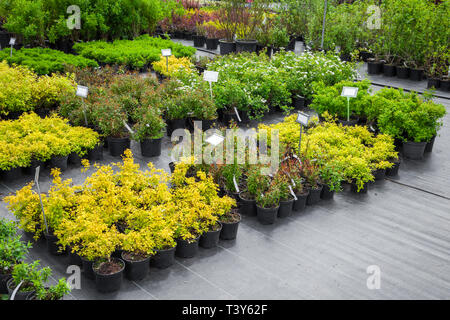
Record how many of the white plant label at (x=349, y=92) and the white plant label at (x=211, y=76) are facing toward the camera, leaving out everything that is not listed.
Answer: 2

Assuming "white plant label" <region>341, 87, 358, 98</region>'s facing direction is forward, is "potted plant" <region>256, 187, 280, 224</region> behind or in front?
in front

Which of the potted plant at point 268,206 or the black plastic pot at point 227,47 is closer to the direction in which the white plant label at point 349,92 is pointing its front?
the potted plant

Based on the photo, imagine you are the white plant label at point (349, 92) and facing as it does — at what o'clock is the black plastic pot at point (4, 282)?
The black plastic pot is roughly at 1 o'clock from the white plant label.

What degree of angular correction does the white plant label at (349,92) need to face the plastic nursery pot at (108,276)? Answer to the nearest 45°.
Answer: approximately 45° to its right

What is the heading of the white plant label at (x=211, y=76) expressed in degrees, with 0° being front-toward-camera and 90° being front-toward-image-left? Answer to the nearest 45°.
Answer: approximately 0°

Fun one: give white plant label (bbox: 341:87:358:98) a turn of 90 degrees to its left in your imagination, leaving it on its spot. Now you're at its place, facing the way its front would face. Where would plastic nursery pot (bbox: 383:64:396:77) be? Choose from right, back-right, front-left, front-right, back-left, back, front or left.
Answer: left

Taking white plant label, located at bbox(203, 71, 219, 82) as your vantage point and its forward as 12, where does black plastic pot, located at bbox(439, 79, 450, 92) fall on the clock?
The black plastic pot is roughly at 8 o'clock from the white plant label.

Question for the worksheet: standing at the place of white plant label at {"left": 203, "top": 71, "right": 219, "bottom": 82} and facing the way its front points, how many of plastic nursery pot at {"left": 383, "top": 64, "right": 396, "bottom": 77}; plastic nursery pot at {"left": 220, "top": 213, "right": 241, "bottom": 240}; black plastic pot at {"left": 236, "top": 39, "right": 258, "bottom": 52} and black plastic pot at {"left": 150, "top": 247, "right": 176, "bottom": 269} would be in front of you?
2

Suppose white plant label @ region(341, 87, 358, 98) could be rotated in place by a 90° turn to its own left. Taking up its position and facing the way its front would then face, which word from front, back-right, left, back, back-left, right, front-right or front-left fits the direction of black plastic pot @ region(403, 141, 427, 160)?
front

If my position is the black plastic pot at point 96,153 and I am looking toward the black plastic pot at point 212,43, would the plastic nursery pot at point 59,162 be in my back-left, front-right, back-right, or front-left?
back-left

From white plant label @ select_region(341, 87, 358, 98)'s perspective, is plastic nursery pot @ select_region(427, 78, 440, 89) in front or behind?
behind

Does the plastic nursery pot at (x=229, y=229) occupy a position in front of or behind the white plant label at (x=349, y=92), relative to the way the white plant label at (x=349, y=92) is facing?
in front

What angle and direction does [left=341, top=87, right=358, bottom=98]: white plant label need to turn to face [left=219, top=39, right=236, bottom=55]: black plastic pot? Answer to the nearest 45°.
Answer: approximately 135° to its right

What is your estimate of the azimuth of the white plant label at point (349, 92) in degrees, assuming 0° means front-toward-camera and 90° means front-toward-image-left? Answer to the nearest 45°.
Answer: approximately 0°

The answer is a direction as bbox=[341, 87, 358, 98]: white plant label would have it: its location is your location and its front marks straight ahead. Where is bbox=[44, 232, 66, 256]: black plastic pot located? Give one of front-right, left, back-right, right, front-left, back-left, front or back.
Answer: front-right
